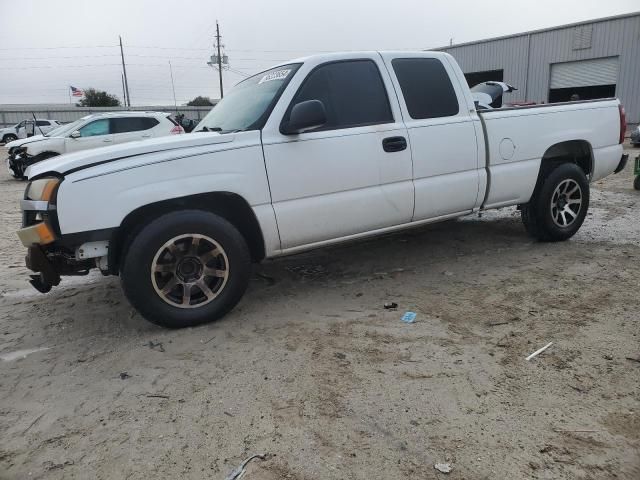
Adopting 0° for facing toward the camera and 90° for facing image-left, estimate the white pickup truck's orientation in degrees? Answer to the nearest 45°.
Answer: approximately 45°

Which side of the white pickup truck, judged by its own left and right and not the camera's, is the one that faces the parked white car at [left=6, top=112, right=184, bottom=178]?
right

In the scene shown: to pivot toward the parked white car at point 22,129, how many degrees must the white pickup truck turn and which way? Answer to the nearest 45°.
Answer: approximately 90° to its right
